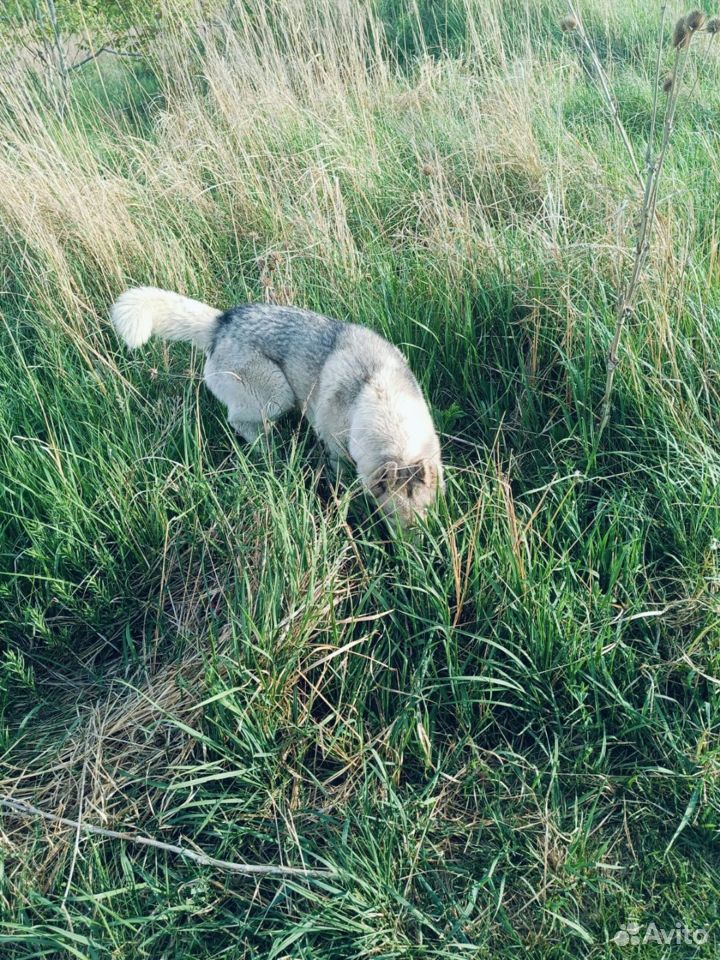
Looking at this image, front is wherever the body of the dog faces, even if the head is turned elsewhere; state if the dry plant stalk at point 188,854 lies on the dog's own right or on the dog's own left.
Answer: on the dog's own right

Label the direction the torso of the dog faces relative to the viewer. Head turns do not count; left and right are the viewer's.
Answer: facing the viewer and to the right of the viewer

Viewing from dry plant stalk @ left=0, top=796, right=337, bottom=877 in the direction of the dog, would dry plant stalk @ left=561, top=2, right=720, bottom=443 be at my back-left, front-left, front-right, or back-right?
front-right

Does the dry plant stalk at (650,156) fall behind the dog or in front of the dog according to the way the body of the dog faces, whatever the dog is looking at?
in front

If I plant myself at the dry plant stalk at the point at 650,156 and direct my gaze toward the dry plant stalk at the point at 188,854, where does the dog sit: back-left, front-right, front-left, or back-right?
front-right
